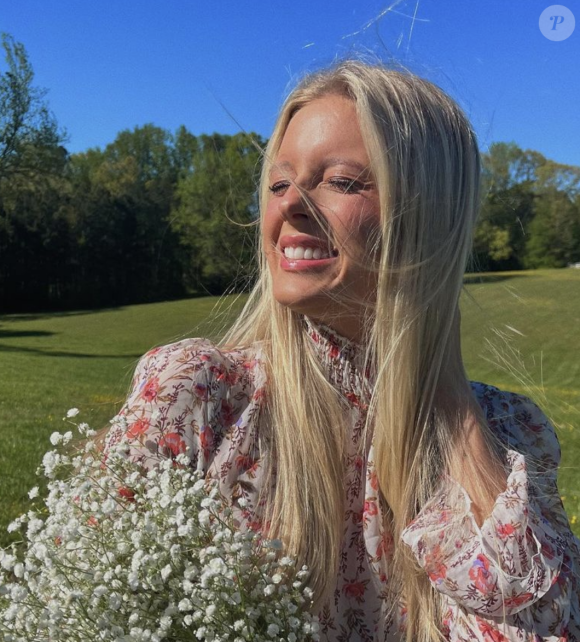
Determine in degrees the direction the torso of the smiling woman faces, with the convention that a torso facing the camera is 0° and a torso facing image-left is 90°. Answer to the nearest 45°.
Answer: approximately 0°

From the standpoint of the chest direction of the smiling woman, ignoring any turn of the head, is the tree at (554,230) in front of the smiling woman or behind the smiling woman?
behind
